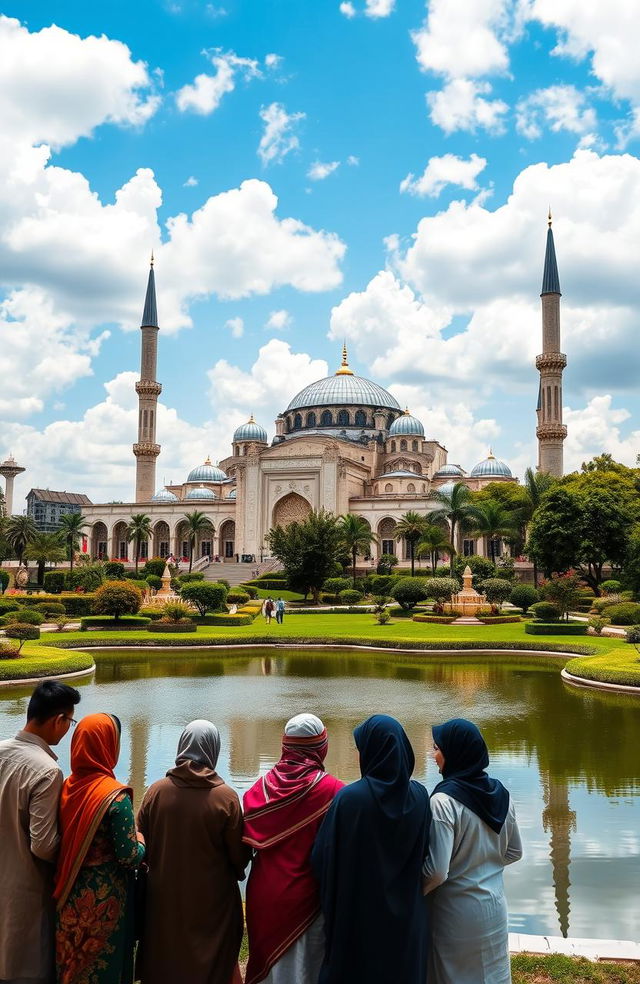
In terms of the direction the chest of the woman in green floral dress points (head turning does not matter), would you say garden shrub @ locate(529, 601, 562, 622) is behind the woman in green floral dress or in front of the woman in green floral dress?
in front

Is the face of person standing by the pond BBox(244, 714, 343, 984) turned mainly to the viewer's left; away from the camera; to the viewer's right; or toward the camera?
away from the camera

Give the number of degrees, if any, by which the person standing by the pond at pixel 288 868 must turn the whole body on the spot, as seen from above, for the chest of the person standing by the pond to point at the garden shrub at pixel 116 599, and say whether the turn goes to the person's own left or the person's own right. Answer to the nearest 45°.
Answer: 0° — they already face it

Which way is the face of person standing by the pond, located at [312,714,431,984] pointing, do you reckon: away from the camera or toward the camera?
away from the camera

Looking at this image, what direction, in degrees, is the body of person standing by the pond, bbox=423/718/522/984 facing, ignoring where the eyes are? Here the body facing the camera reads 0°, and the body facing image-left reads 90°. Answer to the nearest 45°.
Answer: approximately 135°

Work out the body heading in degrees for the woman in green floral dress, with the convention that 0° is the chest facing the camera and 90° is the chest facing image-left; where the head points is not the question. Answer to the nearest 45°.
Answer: approximately 225°

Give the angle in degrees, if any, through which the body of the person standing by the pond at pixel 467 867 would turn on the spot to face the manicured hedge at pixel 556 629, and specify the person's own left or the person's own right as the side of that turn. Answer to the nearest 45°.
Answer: approximately 45° to the person's own right

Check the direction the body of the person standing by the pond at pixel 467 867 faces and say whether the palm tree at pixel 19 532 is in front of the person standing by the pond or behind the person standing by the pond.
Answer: in front

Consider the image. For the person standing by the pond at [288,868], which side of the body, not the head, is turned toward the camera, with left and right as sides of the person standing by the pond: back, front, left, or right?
back

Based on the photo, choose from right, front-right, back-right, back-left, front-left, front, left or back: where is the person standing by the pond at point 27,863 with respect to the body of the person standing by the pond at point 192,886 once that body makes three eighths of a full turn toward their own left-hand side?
front-right

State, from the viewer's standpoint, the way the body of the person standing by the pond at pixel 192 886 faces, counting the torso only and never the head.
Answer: away from the camera

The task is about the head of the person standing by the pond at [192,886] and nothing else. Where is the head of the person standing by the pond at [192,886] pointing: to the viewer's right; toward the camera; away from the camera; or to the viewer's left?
away from the camera

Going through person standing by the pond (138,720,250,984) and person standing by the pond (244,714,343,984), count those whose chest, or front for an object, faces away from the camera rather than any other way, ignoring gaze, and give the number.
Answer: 2
